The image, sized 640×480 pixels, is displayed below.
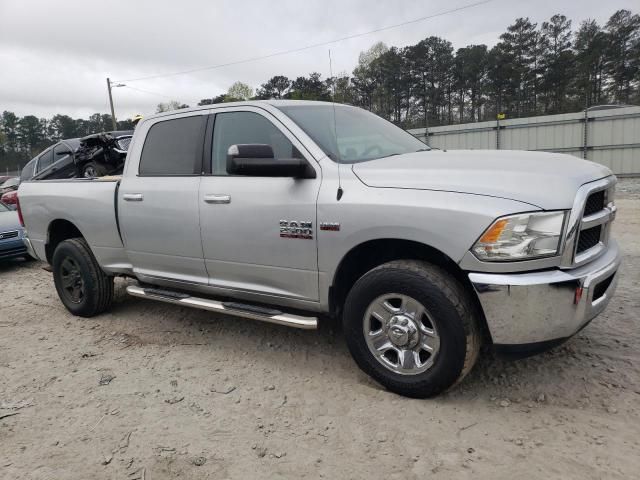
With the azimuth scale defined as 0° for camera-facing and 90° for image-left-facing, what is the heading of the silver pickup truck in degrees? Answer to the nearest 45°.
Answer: approximately 315°

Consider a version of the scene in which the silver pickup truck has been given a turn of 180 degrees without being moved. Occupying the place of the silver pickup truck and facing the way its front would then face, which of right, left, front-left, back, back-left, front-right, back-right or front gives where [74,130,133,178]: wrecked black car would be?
front
